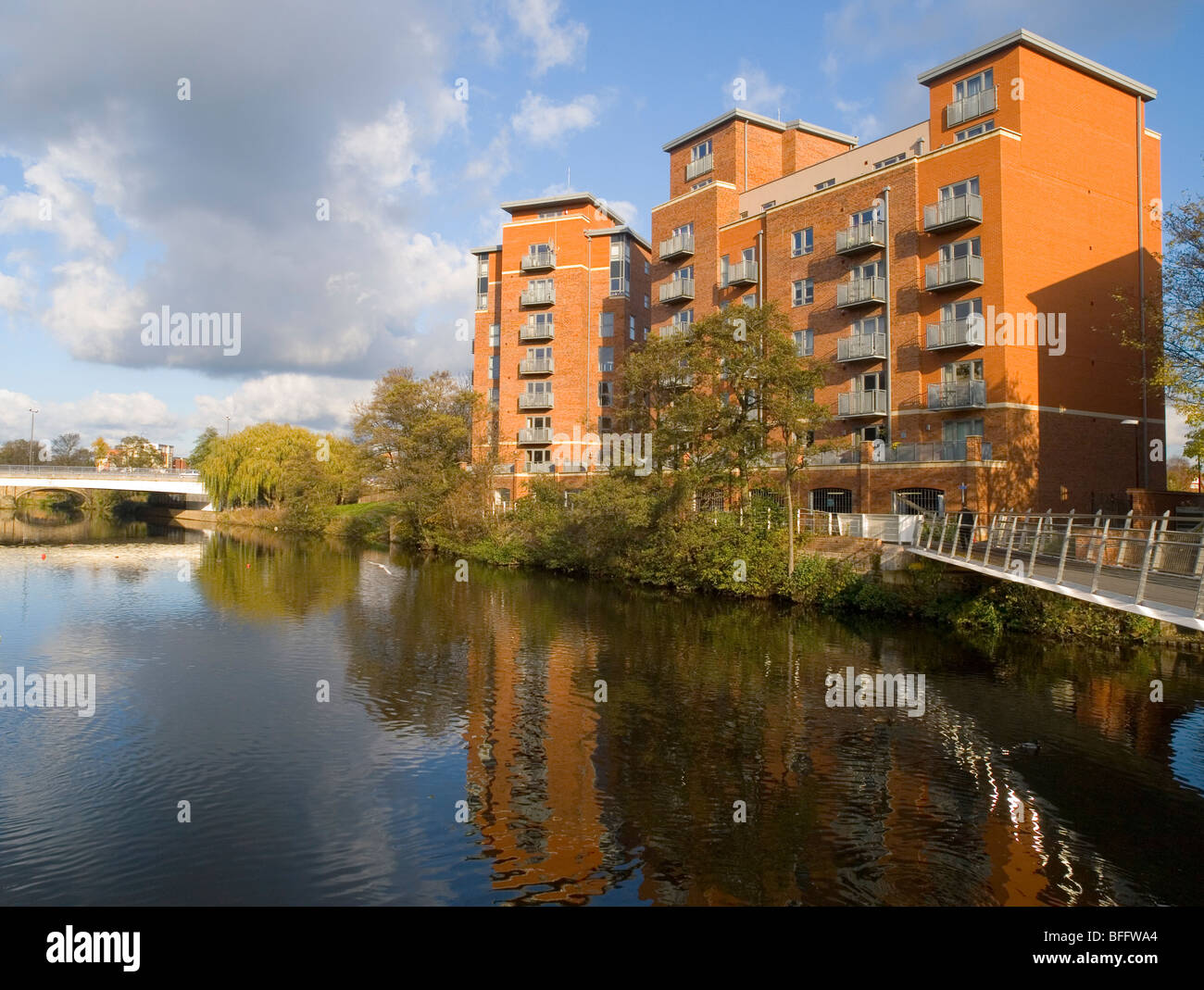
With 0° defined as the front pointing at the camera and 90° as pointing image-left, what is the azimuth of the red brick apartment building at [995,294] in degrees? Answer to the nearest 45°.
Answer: approximately 45°

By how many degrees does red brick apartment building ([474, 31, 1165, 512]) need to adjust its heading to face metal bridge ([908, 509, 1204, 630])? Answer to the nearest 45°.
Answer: approximately 45° to its left
